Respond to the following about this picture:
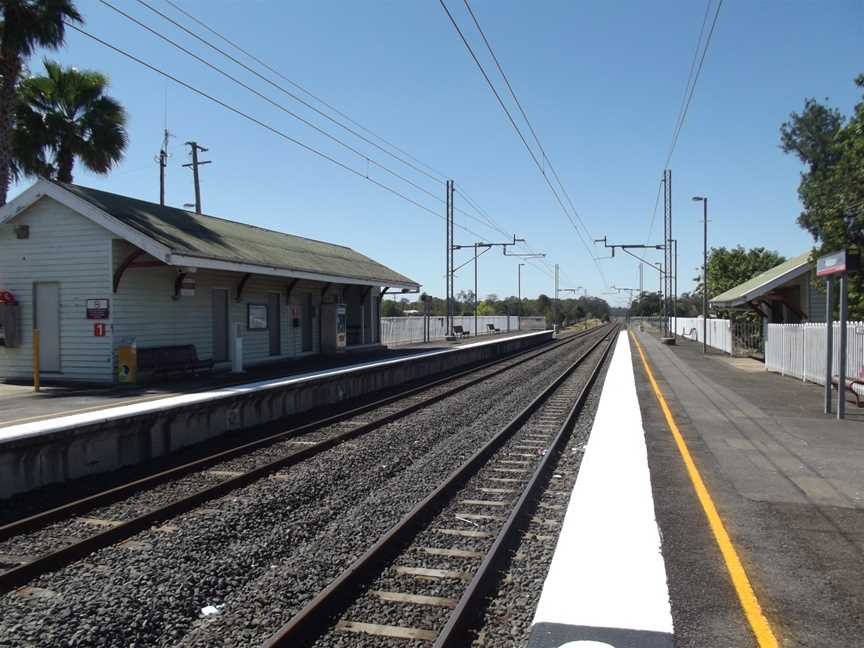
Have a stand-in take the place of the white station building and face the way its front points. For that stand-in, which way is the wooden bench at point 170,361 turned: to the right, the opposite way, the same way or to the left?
the same way

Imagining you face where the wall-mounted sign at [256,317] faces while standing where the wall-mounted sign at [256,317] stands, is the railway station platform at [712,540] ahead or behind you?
ahead

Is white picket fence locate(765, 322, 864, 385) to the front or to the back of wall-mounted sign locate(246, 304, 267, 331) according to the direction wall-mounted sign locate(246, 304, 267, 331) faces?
to the front

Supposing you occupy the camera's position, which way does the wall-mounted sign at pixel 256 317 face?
facing the viewer and to the right of the viewer

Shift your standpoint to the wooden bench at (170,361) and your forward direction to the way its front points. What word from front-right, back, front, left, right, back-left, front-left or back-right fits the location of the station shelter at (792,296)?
front-left

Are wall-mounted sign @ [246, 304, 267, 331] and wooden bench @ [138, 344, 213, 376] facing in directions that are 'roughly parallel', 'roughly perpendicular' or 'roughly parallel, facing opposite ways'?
roughly parallel

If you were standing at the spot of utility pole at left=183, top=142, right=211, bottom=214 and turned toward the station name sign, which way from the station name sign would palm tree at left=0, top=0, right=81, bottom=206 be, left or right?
right

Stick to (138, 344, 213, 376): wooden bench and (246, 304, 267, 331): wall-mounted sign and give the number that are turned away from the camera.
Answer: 0

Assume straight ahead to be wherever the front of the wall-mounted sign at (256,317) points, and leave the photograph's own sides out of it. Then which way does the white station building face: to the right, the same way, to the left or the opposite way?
the same way

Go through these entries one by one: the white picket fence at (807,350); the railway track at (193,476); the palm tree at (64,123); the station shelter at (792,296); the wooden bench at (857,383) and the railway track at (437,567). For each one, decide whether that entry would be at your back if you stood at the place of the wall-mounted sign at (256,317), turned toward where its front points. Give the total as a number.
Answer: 1

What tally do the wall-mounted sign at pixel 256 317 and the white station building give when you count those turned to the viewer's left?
0

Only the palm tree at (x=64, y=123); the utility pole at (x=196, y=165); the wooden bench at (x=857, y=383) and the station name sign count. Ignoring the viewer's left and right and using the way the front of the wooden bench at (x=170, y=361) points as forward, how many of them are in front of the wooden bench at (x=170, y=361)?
2

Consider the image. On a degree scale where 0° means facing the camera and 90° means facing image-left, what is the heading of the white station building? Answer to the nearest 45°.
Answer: approximately 315°
